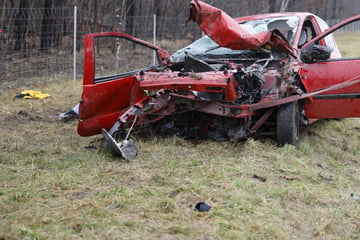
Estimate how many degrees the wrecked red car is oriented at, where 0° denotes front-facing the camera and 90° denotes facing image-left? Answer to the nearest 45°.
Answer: approximately 45°

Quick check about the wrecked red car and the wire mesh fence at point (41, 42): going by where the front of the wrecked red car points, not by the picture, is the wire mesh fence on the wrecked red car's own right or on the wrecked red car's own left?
on the wrecked red car's own right

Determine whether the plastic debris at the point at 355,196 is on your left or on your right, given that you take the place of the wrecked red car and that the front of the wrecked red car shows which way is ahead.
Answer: on your left
